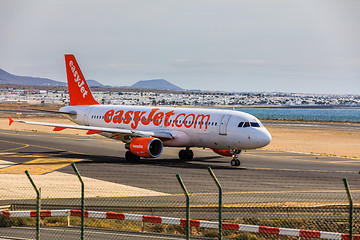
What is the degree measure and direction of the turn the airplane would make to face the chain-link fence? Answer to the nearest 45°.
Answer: approximately 45° to its right

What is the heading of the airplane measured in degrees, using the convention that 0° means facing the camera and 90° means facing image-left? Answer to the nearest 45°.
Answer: approximately 315°
